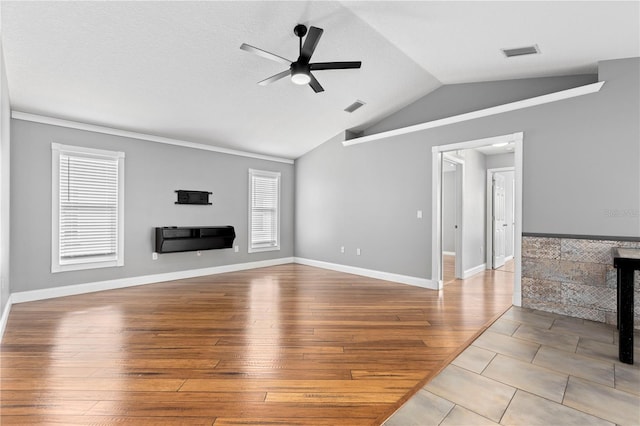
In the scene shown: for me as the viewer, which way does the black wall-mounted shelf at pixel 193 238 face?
facing the viewer and to the right of the viewer

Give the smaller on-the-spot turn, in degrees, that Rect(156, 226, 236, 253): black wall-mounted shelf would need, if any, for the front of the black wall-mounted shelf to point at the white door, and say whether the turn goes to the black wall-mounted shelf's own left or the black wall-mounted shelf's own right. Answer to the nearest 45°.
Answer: approximately 45° to the black wall-mounted shelf's own left

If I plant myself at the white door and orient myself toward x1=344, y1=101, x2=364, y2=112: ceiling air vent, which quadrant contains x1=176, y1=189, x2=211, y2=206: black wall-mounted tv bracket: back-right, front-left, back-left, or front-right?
front-right

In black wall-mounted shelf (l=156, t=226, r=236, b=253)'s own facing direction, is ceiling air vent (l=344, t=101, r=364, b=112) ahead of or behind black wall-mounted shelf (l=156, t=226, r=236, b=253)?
ahead

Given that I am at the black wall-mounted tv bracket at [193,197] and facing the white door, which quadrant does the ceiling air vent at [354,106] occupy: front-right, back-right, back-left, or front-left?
front-right

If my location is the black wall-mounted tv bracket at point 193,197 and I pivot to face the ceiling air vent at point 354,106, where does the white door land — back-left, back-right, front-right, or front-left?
front-left
